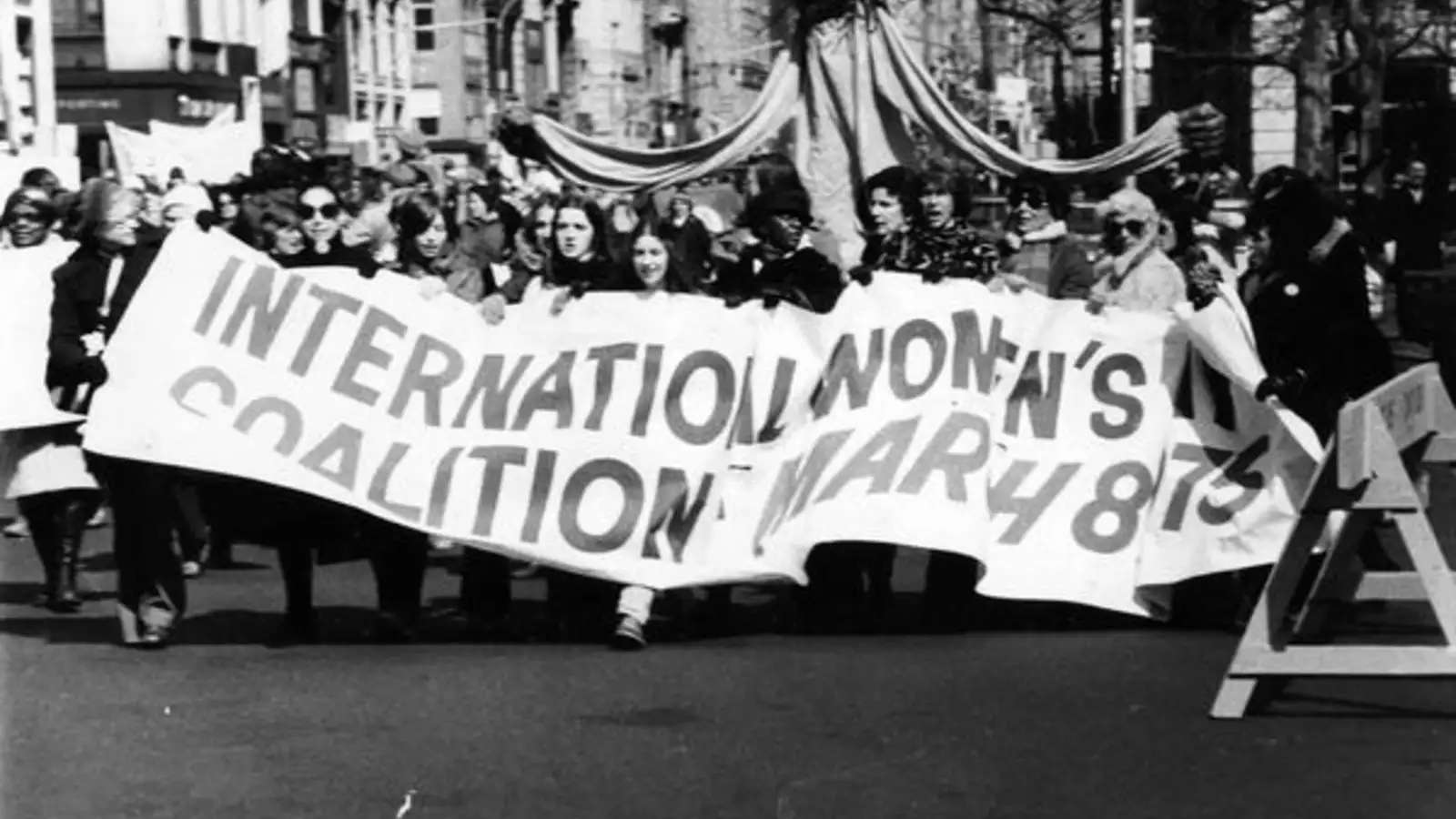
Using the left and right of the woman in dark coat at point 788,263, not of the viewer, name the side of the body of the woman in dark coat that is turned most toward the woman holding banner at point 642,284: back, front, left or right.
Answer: right

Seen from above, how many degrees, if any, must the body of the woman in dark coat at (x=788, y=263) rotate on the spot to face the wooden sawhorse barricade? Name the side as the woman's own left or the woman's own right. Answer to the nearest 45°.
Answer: approximately 45° to the woman's own left

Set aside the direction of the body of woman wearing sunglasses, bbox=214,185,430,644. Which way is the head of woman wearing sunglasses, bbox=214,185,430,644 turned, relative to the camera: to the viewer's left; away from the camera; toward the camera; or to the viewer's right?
toward the camera

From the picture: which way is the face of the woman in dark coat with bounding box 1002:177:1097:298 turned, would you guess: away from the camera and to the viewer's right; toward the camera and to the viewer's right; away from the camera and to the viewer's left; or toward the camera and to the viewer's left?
toward the camera and to the viewer's left

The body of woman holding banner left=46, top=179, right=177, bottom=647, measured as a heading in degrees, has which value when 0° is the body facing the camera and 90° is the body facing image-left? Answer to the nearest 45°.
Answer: approximately 315°

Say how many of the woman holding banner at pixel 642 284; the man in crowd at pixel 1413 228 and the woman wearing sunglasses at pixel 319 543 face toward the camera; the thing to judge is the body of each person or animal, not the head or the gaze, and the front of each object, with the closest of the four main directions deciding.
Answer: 3

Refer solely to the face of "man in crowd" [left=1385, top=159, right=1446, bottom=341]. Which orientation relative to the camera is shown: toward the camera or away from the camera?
toward the camera

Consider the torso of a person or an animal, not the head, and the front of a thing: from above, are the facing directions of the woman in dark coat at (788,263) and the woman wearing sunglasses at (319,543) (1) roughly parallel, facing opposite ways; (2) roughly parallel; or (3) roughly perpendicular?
roughly parallel

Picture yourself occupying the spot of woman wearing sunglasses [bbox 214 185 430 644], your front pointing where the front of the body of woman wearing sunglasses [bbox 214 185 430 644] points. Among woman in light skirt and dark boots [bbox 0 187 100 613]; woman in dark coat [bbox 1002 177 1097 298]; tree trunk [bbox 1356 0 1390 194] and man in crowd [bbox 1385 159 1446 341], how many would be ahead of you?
0

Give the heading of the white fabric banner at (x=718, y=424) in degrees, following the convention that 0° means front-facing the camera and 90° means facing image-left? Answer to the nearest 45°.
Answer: approximately 0°

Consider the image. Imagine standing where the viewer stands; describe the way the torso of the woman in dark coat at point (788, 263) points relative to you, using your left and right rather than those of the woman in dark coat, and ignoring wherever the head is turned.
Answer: facing the viewer

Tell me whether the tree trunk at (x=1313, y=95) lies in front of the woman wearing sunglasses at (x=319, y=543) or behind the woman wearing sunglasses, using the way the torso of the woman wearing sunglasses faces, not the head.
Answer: behind

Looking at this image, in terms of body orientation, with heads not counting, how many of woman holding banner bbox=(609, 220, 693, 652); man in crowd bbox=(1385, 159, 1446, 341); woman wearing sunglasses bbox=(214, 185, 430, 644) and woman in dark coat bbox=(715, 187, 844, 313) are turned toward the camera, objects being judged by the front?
4

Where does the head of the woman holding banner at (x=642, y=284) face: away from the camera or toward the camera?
toward the camera

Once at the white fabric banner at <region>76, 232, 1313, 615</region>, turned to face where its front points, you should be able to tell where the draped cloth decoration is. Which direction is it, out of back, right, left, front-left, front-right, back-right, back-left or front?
back

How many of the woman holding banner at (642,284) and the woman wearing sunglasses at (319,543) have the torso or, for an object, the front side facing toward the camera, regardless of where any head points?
2

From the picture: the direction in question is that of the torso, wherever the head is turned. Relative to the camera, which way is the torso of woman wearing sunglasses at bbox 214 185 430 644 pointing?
toward the camera
